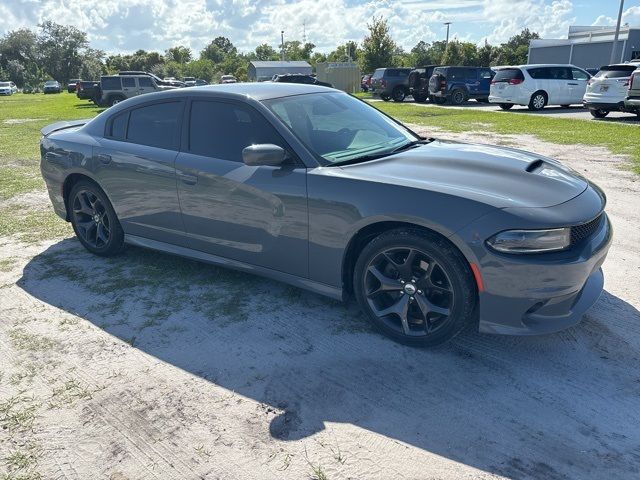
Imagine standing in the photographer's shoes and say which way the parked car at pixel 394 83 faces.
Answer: facing away from the viewer and to the right of the viewer

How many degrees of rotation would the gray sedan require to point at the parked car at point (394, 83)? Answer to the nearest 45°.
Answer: approximately 135° to its left

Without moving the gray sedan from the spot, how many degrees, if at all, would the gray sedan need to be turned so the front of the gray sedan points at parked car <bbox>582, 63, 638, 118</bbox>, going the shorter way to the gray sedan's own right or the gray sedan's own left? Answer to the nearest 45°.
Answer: approximately 90° to the gray sedan's own left

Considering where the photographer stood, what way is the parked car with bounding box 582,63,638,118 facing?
facing away from the viewer and to the right of the viewer

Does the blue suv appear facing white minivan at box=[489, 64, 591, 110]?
no

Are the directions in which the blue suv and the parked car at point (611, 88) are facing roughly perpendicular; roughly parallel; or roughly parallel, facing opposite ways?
roughly parallel

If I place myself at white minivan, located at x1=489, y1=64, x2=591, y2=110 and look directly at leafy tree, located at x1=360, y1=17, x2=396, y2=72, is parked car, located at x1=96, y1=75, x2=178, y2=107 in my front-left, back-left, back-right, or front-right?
front-left

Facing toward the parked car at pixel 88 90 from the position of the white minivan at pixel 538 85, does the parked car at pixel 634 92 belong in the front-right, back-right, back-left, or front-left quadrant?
back-left

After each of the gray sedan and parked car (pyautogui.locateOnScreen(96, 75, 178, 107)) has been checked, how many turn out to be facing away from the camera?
0

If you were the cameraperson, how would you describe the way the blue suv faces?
facing away from the viewer and to the right of the viewer

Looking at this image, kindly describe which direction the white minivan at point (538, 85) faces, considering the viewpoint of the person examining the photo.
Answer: facing away from the viewer and to the right of the viewer

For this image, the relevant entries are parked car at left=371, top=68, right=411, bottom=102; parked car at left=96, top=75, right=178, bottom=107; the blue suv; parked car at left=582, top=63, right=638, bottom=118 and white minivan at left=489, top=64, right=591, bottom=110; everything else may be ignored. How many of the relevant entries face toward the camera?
0

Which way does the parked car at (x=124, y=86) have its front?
to the viewer's right

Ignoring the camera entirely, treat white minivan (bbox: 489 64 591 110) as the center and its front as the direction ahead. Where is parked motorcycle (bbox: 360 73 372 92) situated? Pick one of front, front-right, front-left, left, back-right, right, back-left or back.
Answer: left

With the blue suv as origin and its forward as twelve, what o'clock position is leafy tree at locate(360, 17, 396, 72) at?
The leafy tree is roughly at 10 o'clock from the blue suv.

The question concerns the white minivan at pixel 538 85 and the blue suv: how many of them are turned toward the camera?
0

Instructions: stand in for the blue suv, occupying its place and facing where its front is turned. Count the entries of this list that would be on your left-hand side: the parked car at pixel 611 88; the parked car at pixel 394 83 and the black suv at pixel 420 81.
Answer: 2

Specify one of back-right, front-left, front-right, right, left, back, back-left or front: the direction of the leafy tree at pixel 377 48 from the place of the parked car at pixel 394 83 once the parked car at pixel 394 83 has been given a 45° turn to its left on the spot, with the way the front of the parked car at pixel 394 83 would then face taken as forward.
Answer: front
